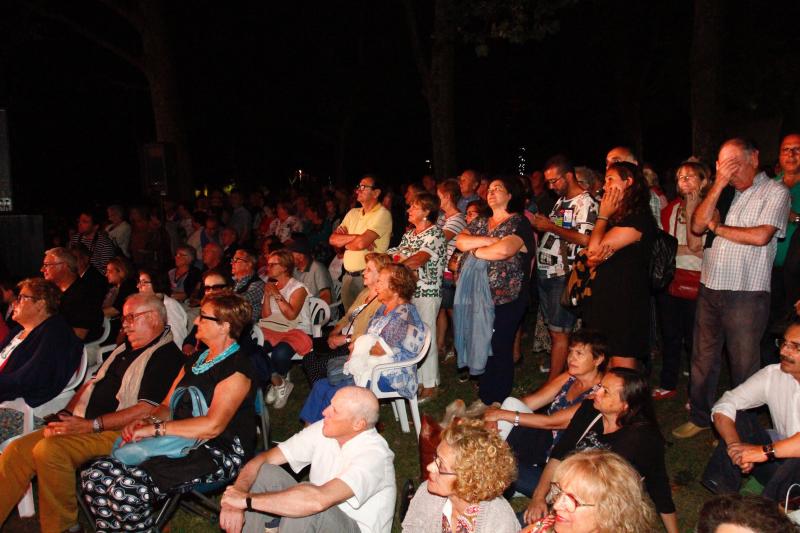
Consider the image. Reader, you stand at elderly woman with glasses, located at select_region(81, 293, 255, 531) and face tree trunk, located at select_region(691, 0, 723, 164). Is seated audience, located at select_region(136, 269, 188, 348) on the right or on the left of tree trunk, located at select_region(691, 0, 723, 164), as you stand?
left

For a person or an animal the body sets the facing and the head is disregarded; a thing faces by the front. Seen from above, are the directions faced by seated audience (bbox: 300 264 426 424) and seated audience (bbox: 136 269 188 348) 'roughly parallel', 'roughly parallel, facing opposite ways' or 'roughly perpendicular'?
roughly parallel

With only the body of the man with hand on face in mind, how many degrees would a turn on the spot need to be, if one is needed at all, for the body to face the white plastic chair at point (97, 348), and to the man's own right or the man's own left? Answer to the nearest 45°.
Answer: approximately 45° to the man's own right

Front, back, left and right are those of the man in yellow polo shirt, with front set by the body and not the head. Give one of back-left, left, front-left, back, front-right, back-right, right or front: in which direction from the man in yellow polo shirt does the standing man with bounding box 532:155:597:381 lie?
left

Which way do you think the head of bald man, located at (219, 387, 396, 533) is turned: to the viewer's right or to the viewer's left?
to the viewer's left

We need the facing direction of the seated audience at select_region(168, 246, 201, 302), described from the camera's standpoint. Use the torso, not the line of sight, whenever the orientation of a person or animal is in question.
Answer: facing the viewer and to the left of the viewer

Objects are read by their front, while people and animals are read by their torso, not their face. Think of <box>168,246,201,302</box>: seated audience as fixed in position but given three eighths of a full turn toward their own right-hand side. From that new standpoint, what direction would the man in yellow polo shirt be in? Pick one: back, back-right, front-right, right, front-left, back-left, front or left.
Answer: back-right

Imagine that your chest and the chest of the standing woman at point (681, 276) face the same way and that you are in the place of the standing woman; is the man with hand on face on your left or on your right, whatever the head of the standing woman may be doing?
on your left
